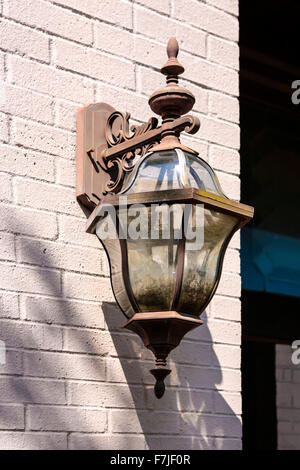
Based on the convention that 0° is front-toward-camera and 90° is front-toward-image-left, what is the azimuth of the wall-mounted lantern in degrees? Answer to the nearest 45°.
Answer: approximately 315°
